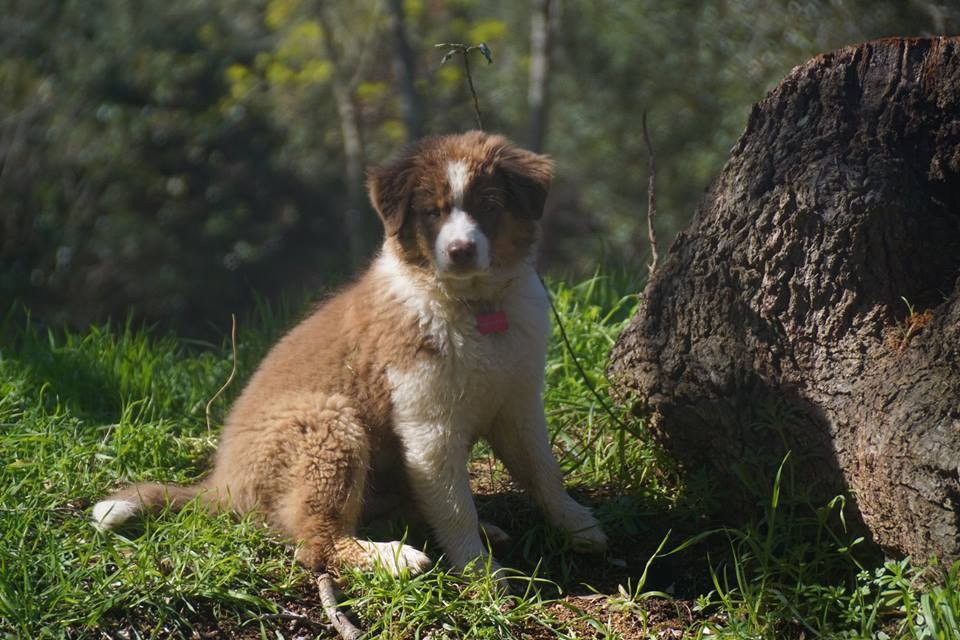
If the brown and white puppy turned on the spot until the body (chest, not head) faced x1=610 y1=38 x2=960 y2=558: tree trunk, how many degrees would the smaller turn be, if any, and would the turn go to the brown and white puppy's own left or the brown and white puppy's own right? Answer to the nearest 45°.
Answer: approximately 45° to the brown and white puppy's own left

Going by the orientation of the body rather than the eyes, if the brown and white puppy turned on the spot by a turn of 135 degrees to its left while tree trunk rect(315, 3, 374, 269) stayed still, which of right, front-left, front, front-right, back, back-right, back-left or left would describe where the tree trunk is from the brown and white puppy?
front

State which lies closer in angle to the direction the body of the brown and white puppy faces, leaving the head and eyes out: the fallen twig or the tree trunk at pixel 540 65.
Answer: the fallen twig

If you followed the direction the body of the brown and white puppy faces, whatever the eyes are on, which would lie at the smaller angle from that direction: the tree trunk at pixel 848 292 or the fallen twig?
the tree trunk

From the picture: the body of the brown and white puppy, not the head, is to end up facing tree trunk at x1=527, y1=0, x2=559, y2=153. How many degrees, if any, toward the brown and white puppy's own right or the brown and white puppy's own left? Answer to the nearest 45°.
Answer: approximately 135° to the brown and white puppy's own left

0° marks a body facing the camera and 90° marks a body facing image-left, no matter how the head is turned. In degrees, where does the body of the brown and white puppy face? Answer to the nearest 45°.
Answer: approximately 315°

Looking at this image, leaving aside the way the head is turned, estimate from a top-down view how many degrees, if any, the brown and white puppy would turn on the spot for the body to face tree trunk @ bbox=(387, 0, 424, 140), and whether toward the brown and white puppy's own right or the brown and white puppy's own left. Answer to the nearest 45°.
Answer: approximately 135° to the brown and white puppy's own left
